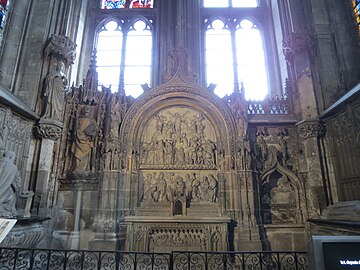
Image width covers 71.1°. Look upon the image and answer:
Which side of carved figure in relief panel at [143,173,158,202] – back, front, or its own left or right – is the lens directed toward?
front

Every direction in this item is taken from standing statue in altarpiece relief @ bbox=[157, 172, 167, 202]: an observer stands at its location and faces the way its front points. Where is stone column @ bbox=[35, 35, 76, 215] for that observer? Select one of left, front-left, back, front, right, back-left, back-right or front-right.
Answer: right

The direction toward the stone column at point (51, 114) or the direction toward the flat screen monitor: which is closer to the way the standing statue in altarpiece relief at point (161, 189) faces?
the flat screen monitor

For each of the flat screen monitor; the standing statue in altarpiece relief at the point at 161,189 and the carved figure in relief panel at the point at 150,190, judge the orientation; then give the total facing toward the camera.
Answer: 3

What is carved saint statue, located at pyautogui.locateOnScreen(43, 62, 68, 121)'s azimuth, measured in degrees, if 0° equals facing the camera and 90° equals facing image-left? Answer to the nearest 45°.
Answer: approximately 315°

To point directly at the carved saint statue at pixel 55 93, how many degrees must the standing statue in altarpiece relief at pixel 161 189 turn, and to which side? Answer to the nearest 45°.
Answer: approximately 90° to its right

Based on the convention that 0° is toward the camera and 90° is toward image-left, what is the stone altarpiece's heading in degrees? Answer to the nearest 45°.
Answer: approximately 0°

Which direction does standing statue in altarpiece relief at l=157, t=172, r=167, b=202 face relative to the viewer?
toward the camera

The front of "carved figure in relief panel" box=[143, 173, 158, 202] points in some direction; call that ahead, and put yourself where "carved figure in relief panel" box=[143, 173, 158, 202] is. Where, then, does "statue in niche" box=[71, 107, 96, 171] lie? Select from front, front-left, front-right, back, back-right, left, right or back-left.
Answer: right

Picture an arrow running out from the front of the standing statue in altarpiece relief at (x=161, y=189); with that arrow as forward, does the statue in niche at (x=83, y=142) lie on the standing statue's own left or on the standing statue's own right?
on the standing statue's own right
